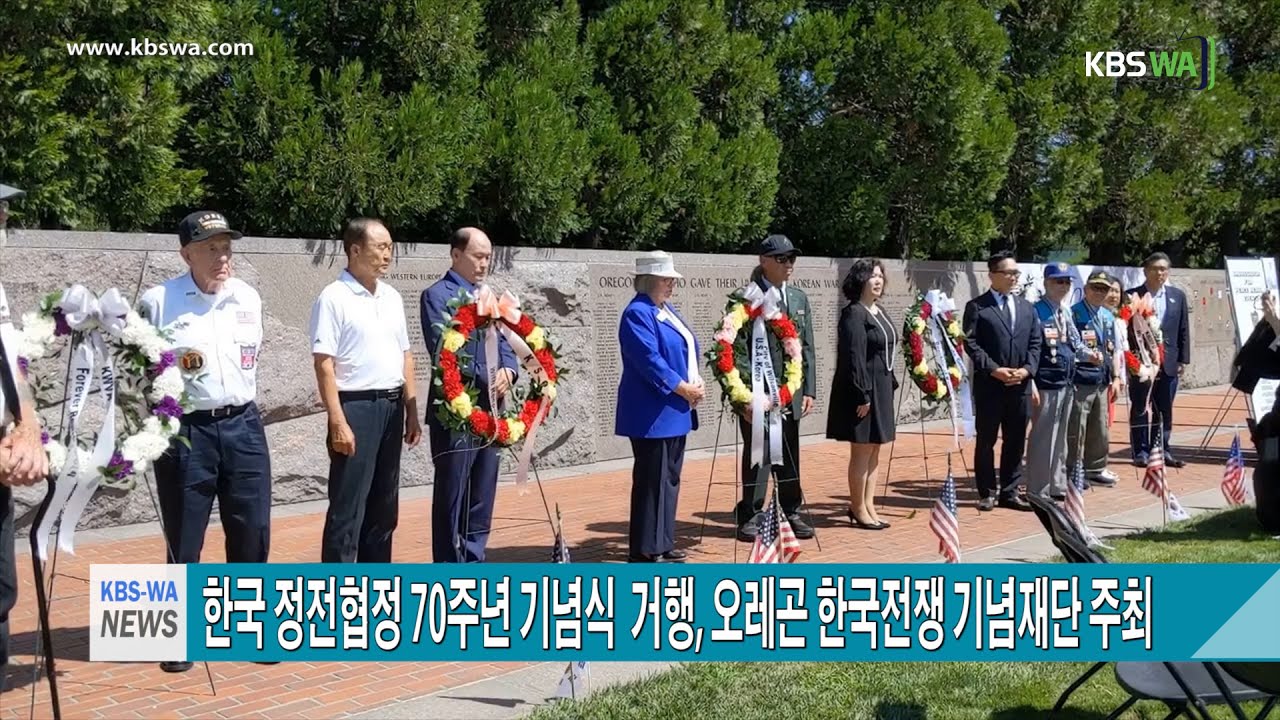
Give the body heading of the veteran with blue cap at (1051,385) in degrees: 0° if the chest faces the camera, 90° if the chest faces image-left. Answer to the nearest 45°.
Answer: approximately 315°

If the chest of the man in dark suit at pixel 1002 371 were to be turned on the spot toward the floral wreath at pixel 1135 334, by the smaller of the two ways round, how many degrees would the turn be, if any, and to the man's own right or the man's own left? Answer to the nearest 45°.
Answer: approximately 90° to the man's own left

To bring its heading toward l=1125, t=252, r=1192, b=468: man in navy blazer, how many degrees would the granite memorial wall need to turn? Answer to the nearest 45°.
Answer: approximately 45° to its left

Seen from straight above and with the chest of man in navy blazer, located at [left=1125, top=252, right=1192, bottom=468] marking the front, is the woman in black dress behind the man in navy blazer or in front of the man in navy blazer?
in front

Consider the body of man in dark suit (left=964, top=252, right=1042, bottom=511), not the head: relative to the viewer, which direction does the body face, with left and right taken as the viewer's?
facing the viewer and to the right of the viewer

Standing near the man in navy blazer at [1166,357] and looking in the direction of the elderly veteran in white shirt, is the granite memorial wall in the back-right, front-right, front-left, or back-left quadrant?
front-right

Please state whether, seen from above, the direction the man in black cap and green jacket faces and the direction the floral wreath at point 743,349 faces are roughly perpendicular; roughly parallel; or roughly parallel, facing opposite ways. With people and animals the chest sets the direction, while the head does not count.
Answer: roughly parallel

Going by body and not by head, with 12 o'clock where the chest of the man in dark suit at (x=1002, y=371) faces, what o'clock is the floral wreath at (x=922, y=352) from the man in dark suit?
The floral wreath is roughly at 3 o'clock from the man in dark suit.

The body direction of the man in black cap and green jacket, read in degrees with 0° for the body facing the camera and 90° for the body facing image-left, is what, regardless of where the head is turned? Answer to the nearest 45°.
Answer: approximately 315°

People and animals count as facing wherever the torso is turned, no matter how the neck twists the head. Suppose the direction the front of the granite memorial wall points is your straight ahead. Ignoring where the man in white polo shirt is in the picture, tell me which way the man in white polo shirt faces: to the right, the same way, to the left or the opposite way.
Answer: the same way

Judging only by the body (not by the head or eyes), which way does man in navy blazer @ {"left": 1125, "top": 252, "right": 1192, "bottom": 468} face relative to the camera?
toward the camera

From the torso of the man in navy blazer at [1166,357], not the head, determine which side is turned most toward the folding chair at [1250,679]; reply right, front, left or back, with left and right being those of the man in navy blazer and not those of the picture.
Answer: front

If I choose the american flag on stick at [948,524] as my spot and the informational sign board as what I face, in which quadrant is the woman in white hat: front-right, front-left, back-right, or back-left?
back-left

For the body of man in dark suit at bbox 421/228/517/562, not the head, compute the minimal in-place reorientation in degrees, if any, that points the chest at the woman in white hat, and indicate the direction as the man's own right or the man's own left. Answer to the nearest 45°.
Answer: approximately 90° to the man's own left

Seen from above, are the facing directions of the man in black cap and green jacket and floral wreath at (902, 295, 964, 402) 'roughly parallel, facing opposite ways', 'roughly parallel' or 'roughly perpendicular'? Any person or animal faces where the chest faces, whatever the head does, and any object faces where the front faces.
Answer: roughly parallel
